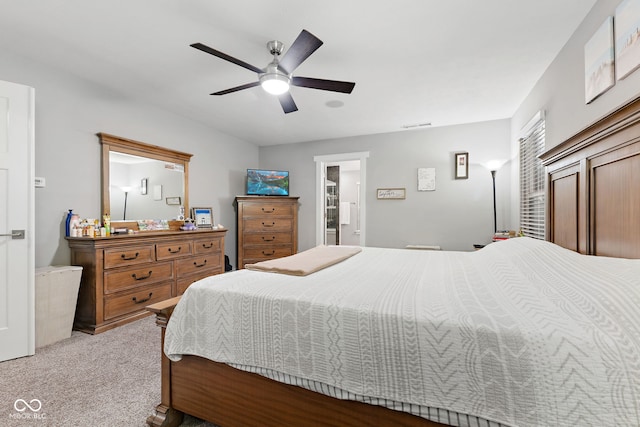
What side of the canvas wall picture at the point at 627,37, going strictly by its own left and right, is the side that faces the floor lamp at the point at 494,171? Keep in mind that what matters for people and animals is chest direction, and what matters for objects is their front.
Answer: right

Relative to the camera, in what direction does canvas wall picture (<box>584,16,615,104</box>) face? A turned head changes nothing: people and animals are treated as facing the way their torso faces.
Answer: facing the viewer and to the left of the viewer

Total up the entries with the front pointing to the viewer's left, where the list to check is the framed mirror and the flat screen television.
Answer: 0

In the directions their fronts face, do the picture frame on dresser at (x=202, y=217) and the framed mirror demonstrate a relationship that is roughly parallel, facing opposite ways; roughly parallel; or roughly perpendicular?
roughly parallel

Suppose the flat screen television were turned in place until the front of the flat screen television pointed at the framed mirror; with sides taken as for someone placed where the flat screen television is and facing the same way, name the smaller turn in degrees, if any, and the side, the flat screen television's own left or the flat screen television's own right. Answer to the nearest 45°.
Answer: approximately 45° to the flat screen television's own right

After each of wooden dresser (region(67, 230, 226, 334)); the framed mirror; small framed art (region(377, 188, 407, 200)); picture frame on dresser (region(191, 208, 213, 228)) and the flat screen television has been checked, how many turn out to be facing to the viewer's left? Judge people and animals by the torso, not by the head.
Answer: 0

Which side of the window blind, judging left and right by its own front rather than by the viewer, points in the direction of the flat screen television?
front

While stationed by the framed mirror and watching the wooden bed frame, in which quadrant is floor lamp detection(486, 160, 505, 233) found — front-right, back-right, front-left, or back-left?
front-left

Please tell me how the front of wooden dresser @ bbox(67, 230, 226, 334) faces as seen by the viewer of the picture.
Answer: facing the viewer and to the right of the viewer

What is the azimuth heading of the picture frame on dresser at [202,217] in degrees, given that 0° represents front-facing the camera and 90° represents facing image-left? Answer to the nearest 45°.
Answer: approximately 315°

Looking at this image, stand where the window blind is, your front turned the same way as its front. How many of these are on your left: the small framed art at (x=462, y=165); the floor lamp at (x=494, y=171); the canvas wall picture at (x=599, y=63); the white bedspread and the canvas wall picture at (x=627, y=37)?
3

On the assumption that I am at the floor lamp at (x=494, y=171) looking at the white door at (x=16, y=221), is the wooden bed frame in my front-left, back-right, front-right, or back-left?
front-left

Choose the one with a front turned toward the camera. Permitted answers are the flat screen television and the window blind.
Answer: the flat screen television

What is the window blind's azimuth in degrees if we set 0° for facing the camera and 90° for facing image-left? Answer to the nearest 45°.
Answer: approximately 90°

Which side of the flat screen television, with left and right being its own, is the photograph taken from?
front

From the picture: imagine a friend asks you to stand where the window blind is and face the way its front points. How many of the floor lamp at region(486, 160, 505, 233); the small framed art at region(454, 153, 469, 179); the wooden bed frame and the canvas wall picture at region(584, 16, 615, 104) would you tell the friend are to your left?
2

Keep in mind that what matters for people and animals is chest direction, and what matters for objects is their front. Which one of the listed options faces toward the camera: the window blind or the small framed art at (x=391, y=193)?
the small framed art
